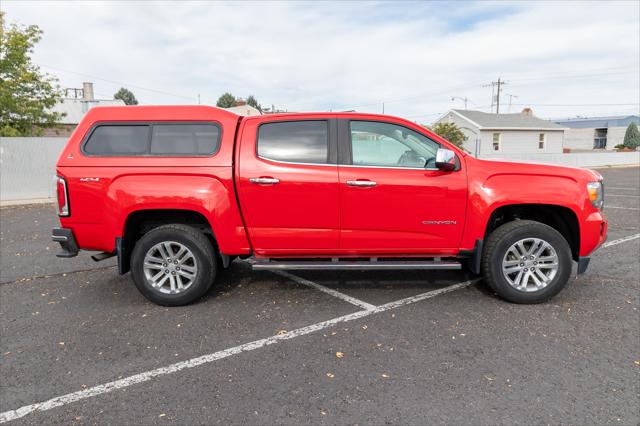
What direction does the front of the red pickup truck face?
to the viewer's right

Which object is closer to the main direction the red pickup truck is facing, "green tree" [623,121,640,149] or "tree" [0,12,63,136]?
the green tree

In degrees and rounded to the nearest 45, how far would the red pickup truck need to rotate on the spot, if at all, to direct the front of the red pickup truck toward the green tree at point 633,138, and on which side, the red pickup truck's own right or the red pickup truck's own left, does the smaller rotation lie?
approximately 45° to the red pickup truck's own left

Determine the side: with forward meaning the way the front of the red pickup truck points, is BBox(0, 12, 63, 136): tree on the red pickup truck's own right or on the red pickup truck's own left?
on the red pickup truck's own left

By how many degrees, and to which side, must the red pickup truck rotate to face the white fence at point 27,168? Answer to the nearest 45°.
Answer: approximately 135° to its left

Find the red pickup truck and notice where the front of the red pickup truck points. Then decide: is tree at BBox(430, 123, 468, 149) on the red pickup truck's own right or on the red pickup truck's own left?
on the red pickup truck's own left
